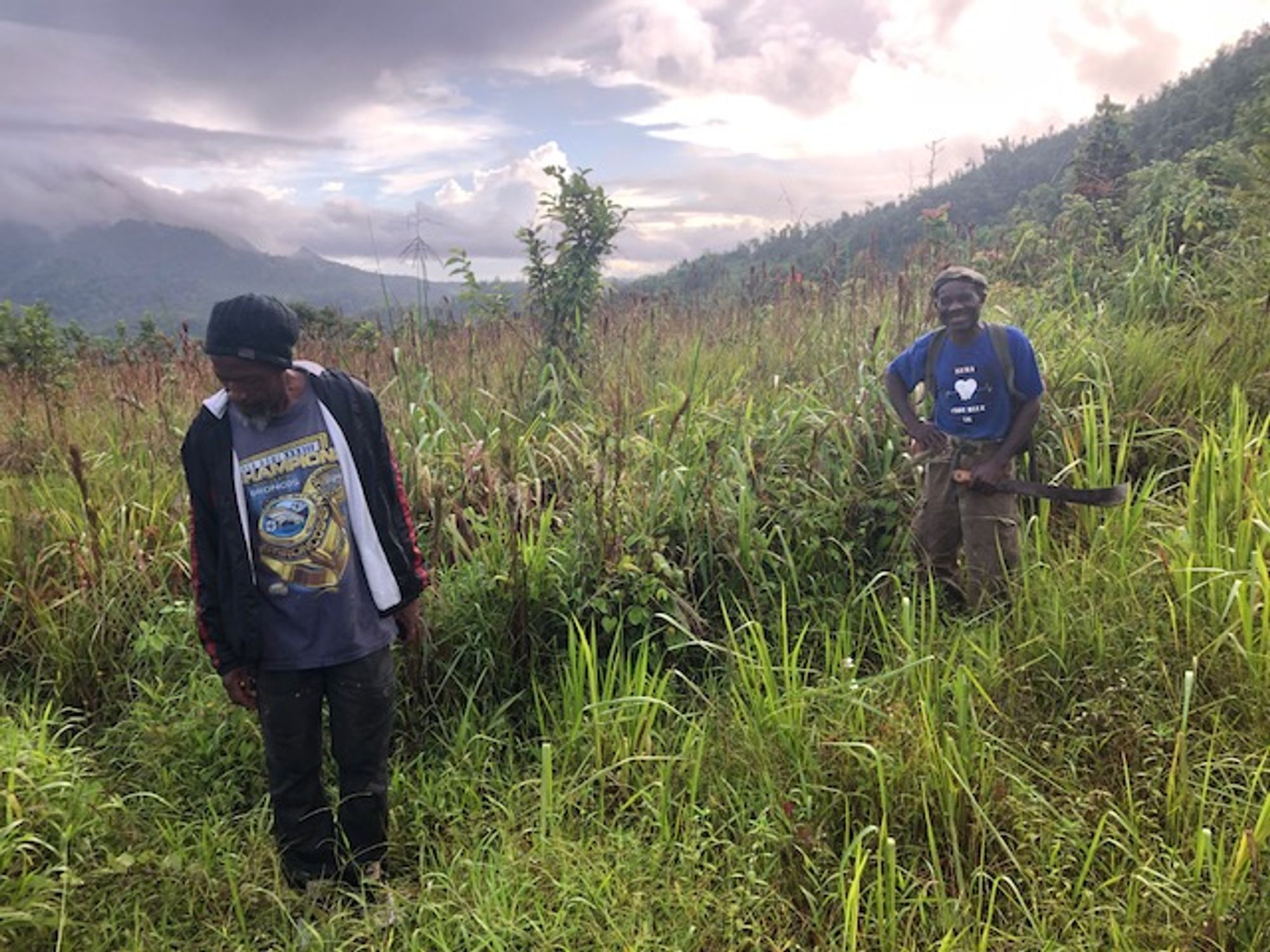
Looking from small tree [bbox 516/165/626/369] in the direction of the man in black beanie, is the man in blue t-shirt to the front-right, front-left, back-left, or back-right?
front-left

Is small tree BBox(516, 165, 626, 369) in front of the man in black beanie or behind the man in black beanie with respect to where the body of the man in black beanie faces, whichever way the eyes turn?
behind

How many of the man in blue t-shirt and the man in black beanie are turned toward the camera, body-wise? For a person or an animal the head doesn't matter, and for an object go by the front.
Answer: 2

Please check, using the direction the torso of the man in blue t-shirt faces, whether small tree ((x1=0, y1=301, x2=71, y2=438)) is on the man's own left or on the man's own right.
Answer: on the man's own right

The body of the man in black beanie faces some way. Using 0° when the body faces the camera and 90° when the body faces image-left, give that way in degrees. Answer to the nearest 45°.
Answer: approximately 0°

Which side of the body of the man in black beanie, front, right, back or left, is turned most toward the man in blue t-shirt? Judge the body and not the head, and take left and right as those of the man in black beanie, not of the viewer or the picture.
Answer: left

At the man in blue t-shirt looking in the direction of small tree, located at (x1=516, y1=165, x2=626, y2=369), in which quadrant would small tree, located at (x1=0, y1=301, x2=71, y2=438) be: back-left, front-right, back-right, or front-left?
front-left

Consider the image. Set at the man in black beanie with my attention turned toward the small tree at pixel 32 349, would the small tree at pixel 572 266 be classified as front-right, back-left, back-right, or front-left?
front-right

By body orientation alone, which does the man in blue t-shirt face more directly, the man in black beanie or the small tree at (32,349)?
the man in black beanie

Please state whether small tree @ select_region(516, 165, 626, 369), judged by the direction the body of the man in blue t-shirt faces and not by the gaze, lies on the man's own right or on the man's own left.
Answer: on the man's own right

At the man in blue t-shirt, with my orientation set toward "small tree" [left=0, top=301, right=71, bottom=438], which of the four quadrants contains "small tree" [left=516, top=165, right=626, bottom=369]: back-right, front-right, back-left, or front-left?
front-right

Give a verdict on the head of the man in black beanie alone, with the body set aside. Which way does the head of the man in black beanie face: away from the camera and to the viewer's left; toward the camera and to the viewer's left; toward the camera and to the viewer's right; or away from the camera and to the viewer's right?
toward the camera and to the viewer's left

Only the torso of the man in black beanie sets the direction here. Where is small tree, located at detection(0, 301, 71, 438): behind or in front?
behind

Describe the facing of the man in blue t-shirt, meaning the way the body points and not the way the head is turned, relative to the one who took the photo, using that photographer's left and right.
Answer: facing the viewer
